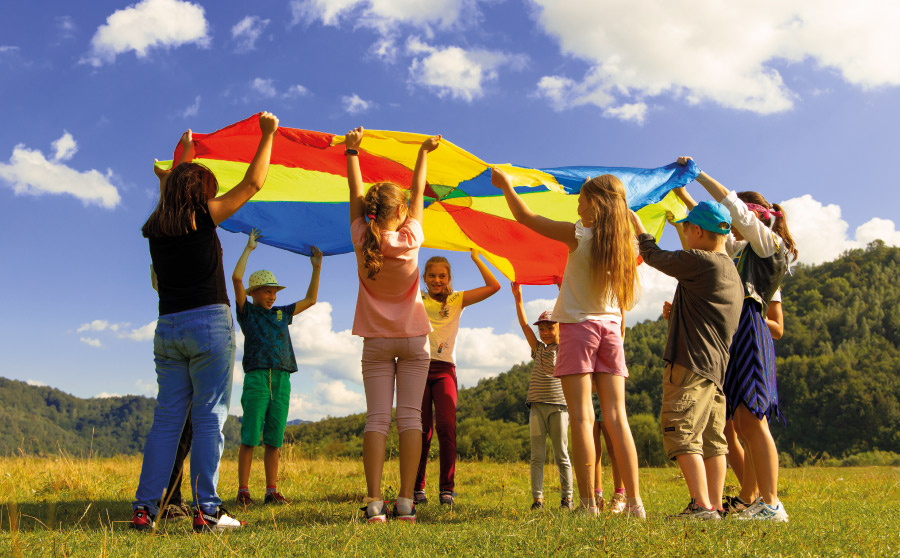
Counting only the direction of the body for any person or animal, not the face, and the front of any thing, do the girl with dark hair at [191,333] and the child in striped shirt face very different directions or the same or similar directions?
very different directions

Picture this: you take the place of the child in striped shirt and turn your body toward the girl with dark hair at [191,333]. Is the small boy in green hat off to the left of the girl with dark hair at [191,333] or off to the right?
right

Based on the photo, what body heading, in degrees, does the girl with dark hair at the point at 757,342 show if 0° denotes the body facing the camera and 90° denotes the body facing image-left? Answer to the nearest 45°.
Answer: approximately 90°

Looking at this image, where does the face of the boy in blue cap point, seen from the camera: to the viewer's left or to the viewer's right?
to the viewer's left

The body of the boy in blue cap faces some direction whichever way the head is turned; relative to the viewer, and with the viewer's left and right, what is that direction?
facing away from the viewer and to the left of the viewer

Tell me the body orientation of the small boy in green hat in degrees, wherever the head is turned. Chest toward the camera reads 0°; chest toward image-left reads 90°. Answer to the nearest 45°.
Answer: approximately 315°

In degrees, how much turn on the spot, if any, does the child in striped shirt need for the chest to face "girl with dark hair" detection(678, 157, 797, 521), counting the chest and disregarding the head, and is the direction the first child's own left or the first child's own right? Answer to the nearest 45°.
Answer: approximately 45° to the first child's own left

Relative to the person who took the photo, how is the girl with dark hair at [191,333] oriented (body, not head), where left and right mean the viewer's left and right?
facing away from the viewer and to the right of the viewer

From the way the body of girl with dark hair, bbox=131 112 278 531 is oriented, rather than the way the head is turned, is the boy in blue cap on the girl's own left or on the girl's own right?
on the girl's own right
